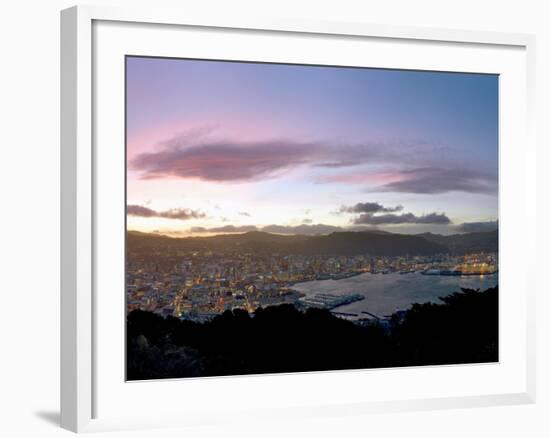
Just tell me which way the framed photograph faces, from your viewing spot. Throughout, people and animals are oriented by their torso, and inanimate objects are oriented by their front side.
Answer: facing the viewer and to the right of the viewer
